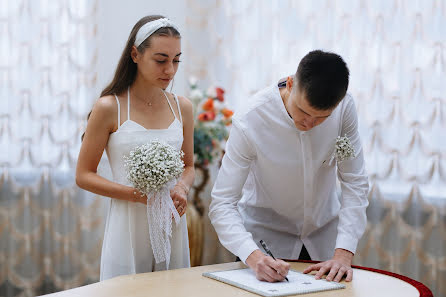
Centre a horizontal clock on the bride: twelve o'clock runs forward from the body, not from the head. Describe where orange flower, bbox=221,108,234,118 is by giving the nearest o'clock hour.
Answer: The orange flower is roughly at 8 o'clock from the bride.

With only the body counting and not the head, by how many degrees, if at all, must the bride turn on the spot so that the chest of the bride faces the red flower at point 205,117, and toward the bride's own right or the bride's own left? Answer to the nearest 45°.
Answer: approximately 135° to the bride's own left

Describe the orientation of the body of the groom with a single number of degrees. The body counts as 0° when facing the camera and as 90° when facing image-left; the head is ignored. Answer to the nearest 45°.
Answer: approximately 0°

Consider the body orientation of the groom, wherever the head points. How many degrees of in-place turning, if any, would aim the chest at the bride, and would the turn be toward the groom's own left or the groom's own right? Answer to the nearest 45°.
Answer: approximately 90° to the groom's own right

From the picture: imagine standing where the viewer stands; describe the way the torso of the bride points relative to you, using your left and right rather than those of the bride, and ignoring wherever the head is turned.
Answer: facing the viewer and to the right of the viewer

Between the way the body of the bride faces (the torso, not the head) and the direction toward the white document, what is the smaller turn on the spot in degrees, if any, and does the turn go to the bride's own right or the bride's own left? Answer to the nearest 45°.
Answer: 0° — they already face it

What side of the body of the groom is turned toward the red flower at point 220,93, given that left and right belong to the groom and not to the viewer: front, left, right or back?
back

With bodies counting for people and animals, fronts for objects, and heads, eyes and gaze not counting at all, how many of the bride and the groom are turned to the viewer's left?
0

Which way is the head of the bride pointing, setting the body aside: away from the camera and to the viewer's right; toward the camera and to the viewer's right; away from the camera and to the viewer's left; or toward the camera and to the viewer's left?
toward the camera and to the viewer's right

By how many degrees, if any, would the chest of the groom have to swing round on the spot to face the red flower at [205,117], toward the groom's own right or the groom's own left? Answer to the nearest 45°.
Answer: approximately 180°

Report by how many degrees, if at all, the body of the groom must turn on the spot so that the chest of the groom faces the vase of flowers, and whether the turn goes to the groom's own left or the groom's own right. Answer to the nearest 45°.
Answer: approximately 180°
